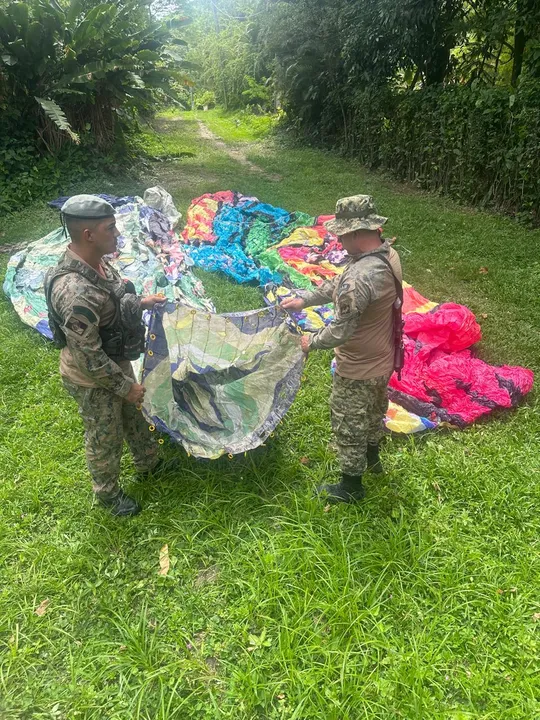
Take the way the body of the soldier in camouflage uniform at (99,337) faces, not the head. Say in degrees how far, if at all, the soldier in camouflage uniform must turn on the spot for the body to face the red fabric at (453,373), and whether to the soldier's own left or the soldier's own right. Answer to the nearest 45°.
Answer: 0° — they already face it

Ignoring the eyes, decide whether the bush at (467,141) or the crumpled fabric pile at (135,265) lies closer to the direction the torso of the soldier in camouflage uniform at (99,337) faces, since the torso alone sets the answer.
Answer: the bush

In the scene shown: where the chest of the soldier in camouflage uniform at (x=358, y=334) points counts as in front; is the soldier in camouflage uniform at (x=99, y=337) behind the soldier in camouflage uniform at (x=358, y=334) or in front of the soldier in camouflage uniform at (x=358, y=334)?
in front

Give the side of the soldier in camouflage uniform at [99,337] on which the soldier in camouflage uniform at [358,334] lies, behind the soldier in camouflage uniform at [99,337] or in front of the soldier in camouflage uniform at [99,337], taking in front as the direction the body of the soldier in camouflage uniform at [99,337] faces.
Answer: in front

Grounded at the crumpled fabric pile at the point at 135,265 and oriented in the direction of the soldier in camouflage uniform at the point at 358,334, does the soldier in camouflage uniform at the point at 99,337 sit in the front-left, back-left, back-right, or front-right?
front-right

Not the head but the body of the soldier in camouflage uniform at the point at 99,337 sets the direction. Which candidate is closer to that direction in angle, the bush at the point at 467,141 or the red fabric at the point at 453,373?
the red fabric

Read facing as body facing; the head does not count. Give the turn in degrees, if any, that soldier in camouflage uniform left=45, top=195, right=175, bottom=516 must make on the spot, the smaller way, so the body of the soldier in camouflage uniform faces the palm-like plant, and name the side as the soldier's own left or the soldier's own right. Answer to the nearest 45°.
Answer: approximately 90° to the soldier's own left

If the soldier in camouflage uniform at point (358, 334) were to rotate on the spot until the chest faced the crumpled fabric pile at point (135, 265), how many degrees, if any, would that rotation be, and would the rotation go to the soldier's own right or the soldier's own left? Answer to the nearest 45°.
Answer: approximately 45° to the soldier's own right

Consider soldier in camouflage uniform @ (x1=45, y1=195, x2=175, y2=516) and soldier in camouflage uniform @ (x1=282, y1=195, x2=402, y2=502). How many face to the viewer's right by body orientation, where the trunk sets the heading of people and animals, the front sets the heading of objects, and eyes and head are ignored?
1

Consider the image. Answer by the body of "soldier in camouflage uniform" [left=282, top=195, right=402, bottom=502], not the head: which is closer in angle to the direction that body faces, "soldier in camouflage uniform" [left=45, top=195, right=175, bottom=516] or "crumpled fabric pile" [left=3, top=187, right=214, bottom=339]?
the soldier in camouflage uniform

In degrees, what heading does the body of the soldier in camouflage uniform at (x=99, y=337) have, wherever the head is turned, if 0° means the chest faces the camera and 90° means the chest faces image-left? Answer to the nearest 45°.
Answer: approximately 270°

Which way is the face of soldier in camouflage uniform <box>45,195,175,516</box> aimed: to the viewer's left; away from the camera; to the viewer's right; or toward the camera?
to the viewer's right

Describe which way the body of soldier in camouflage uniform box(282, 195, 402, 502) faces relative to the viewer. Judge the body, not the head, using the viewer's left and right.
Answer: facing to the left of the viewer

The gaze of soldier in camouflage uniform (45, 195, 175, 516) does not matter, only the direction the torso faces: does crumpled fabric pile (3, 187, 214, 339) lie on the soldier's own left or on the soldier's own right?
on the soldier's own left
